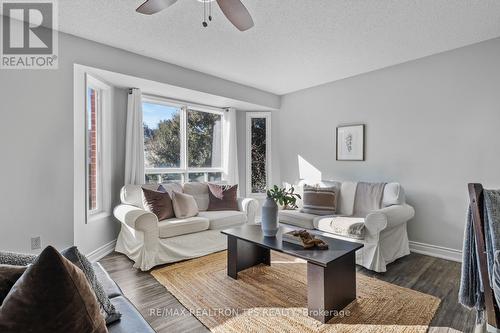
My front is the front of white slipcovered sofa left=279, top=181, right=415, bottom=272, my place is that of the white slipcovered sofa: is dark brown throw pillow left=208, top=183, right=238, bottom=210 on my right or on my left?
on my right

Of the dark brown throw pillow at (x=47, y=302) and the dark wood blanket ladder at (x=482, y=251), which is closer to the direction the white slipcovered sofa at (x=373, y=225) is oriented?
the dark brown throw pillow

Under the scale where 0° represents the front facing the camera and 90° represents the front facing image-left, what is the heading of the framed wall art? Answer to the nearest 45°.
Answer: approximately 45°

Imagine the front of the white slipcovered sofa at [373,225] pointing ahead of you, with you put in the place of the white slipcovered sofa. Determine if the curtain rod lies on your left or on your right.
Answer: on your right

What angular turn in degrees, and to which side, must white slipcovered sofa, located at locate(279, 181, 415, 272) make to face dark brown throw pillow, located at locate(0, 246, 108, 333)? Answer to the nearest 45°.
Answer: approximately 45° to its left

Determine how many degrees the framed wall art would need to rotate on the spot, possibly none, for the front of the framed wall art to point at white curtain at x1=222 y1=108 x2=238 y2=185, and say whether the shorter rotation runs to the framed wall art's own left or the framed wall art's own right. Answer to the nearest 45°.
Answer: approximately 45° to the framed wall art's own right

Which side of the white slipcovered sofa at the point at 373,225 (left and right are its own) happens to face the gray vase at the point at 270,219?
front

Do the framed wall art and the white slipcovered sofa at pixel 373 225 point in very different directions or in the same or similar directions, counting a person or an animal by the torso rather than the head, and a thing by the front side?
same or similar directions

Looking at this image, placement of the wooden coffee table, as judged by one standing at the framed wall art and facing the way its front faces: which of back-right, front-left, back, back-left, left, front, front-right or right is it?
front-left

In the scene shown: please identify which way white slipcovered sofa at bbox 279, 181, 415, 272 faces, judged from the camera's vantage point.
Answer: facing the viewer and to the left of the viewer

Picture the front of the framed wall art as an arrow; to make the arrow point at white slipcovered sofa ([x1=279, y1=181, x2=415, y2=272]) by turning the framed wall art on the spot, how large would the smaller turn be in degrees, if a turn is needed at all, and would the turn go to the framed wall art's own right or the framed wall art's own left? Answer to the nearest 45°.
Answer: approximately 45° to the framed wall art's own left

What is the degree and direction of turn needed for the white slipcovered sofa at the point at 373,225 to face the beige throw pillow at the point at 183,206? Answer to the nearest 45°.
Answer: approximately 45° to its right

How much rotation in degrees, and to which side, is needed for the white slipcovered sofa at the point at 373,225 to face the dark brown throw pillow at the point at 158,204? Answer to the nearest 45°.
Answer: approximately 45° to its right

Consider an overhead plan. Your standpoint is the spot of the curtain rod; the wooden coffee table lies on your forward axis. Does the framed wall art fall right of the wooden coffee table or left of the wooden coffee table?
left

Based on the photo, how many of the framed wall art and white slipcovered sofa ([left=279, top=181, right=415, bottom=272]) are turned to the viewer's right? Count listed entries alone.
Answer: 0

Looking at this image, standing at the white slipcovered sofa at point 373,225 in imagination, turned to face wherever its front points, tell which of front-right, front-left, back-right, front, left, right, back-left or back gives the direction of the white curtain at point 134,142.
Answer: front-right

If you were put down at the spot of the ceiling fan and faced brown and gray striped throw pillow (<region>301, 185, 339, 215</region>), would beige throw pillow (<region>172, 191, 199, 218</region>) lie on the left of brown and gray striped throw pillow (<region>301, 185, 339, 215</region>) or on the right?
left
